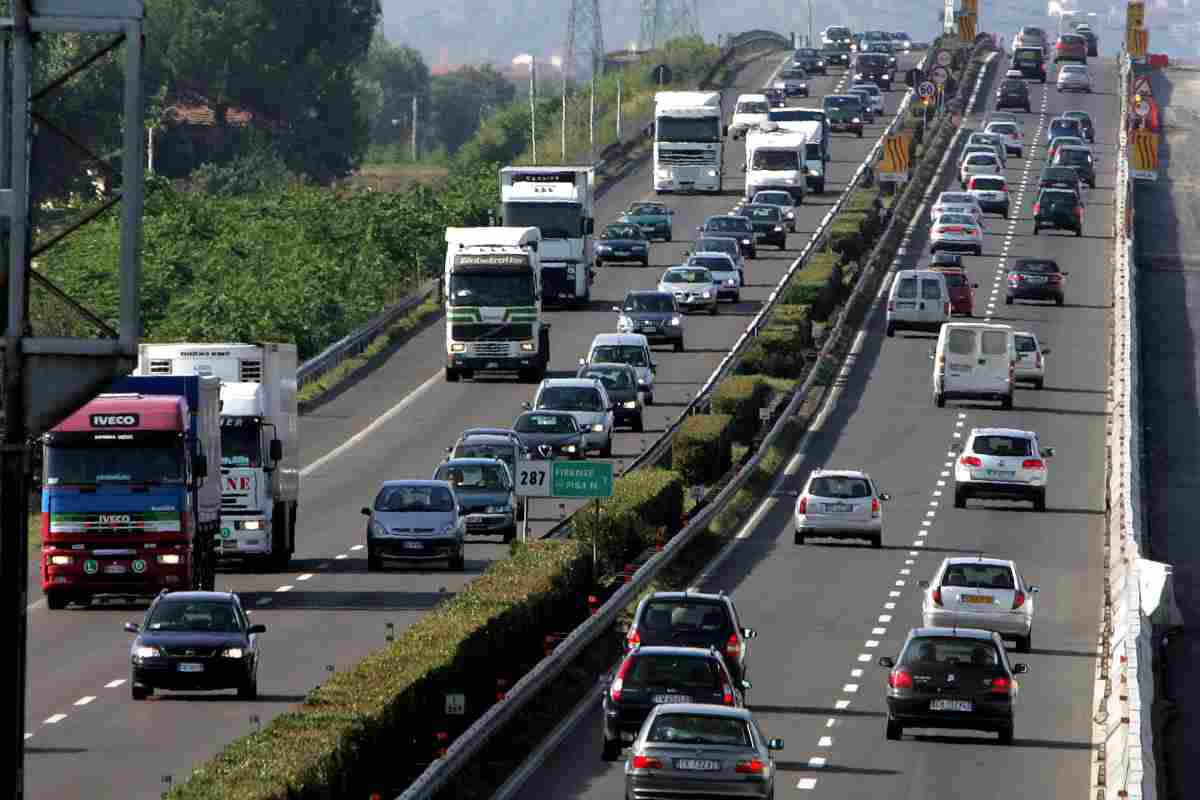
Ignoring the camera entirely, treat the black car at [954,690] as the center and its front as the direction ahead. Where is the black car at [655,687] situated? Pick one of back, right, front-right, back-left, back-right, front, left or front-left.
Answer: back-left

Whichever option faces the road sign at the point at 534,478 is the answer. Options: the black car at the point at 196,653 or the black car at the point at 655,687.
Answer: the black car at the point at 655,687

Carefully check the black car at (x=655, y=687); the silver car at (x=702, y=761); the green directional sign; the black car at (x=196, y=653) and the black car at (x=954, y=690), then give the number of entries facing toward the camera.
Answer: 2

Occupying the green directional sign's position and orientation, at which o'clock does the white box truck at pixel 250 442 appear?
The white box truck is roughly at 4 o'clock from the green directional sign.

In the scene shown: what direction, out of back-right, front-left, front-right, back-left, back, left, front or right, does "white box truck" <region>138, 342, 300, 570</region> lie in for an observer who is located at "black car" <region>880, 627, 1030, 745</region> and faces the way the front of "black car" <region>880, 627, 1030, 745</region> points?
front-left

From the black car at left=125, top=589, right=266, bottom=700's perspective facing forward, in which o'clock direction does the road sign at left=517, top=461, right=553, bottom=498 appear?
The road sign is roughly at 7 o'clock from the black car.

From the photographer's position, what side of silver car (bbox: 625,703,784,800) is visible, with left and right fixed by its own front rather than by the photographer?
back

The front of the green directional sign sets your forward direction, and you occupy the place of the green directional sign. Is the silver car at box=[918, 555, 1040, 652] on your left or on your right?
on your left

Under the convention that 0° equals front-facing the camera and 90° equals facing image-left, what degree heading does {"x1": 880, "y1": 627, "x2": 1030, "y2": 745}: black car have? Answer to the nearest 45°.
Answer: approximately 180°

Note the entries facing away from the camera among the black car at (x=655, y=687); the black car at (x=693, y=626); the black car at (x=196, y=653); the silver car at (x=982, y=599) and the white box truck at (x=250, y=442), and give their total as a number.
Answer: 3

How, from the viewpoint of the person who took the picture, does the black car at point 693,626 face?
facing away from the viewer

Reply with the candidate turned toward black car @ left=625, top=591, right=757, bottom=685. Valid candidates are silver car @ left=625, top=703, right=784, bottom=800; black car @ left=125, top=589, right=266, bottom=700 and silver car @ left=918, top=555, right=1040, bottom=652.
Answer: silver car @ left=625, top=703, right=784, bottom=800

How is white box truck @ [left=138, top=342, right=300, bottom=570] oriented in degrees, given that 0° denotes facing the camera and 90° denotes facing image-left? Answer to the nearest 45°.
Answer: approximately 0°

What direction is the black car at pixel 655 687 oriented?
away from the camera

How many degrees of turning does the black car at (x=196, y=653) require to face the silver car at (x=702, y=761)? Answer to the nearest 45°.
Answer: approximately 45° to its left
